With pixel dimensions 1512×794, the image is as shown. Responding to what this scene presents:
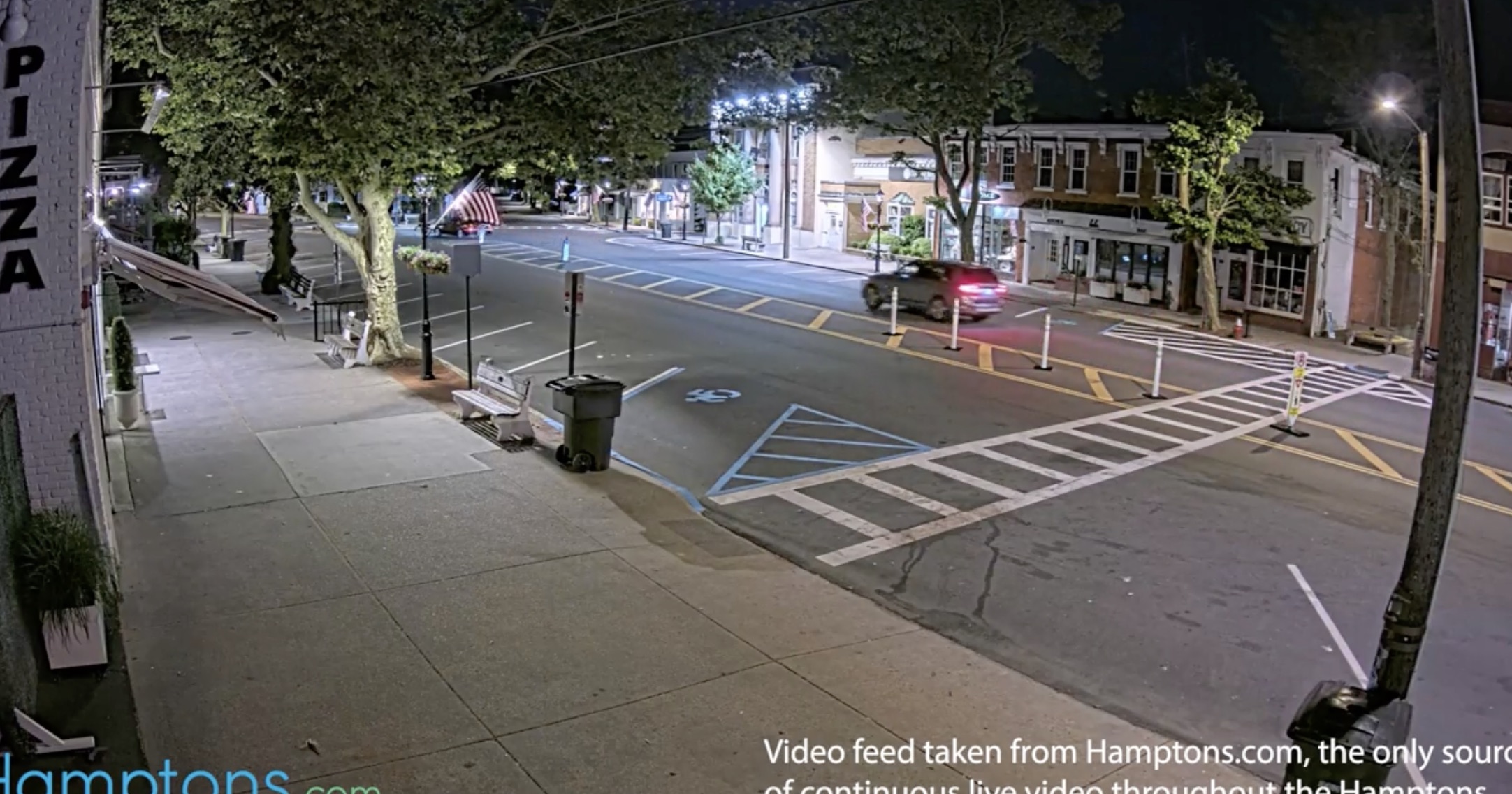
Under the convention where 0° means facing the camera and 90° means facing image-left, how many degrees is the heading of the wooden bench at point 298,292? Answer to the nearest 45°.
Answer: approximately 45°

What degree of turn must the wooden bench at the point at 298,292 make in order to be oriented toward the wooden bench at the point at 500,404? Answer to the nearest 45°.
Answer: approximately 45° to its left

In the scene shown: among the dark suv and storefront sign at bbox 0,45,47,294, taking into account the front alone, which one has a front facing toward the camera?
the storefront sign

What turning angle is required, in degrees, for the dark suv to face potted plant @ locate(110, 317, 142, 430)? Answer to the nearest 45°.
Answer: approximately 90° to its left

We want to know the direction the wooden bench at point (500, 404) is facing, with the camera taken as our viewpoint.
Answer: facing the viewer and to the left of the viewer

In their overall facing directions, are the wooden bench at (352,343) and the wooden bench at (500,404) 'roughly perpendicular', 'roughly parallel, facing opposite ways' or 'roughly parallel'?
roughly parallel

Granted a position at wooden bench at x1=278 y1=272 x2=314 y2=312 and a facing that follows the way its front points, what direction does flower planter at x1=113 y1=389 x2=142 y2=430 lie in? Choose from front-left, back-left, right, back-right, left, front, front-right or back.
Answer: front-left

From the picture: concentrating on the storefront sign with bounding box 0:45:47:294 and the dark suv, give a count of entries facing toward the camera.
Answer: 1

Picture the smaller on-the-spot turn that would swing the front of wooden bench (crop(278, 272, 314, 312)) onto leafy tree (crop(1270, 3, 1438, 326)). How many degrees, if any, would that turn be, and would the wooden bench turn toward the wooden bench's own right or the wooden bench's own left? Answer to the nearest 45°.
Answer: approximately 135° to the wooden bench's own left

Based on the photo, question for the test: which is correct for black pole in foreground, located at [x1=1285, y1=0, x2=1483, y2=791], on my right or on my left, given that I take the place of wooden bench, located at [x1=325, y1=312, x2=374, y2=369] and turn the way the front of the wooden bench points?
on my left

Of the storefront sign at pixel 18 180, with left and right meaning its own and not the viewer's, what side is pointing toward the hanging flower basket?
back
